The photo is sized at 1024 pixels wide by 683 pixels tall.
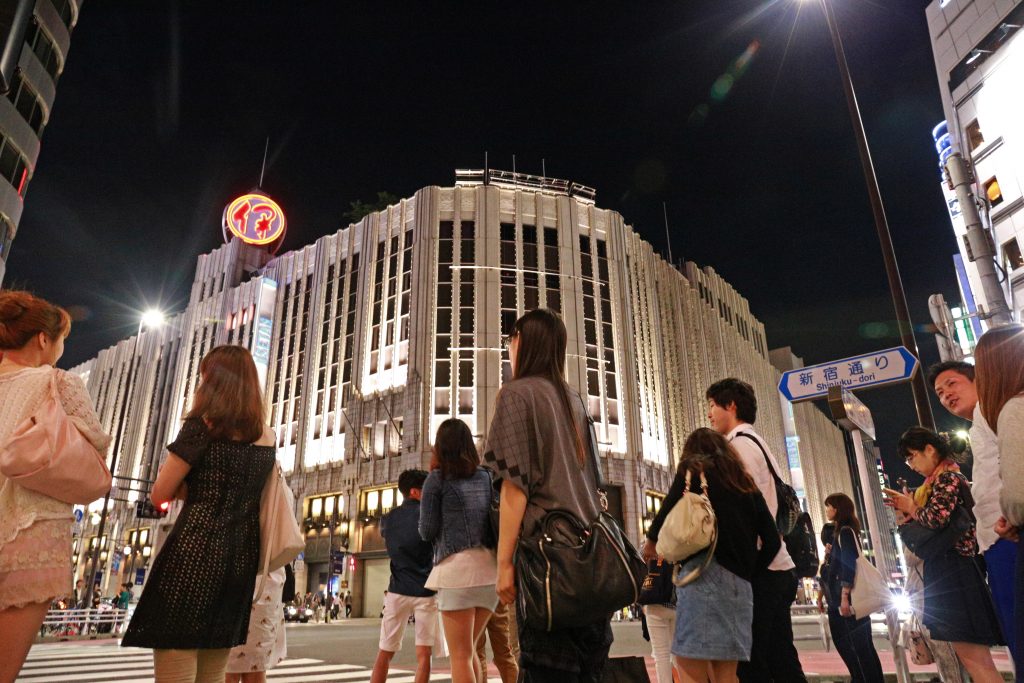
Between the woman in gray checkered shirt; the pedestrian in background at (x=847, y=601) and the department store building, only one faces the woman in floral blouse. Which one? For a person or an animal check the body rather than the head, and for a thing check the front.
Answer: the department store building

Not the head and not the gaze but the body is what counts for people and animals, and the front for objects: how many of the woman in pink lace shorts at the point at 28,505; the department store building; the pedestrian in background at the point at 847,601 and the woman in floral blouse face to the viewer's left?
2

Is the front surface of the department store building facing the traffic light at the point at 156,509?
yes

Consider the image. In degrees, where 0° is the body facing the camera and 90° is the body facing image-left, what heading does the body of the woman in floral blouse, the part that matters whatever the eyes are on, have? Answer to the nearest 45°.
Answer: approximately 90°

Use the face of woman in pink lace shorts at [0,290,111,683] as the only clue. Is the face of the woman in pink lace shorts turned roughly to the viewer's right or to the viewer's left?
to the viewer's right

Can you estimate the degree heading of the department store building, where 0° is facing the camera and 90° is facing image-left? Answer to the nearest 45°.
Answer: approximately 0°

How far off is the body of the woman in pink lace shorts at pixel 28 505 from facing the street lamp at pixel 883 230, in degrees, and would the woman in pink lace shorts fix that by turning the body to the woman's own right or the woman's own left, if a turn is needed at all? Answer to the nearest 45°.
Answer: approximately 45° to the woman's own right

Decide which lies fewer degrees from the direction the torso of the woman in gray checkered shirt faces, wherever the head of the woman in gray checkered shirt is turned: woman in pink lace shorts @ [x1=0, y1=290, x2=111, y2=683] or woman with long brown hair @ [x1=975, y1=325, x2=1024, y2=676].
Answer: the woman in pink lace shorts

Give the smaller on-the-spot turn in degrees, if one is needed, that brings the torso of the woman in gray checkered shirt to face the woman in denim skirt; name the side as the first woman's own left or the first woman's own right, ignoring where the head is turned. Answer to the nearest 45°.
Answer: approximately 90° to the first woman's own right

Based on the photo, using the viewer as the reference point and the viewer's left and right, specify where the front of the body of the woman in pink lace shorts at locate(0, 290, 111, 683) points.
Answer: facing away from the viewer and to the right of the viewer
